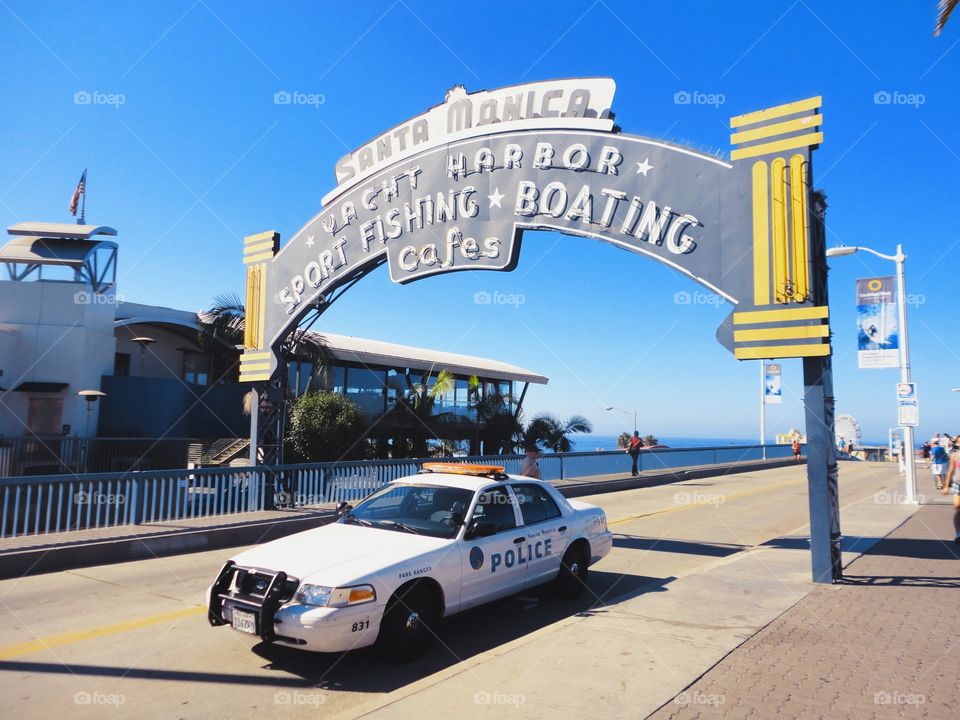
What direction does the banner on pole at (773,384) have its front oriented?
toward the camera

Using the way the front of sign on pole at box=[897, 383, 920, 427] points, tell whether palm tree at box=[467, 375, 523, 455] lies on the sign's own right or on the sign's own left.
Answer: on the sign's own right

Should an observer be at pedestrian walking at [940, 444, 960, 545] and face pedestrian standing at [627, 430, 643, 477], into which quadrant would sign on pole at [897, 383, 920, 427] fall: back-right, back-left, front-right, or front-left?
front-right

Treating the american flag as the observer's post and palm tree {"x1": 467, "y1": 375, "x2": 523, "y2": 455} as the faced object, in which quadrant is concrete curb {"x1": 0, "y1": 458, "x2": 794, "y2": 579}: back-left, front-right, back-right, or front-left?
front-right

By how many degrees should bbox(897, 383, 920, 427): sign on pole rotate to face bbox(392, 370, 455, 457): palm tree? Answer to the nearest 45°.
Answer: approximately 90° to its right

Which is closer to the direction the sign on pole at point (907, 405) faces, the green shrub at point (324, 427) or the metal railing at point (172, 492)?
the metal railing

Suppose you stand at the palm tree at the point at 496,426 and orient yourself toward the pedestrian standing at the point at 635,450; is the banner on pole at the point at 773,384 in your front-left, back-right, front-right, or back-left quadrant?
front-left

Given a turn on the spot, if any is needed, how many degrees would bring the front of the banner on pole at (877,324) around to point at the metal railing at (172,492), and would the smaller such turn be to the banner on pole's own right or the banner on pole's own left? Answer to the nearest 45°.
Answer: approximately 45° to the banner on pole's own right

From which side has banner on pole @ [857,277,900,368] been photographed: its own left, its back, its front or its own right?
front

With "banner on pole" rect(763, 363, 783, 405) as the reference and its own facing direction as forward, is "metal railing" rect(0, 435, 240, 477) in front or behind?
in front

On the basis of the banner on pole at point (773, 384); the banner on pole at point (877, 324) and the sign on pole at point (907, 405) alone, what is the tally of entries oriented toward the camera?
3

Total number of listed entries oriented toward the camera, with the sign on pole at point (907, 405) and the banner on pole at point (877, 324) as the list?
2

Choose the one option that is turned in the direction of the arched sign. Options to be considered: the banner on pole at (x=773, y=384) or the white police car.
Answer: the banner on pole

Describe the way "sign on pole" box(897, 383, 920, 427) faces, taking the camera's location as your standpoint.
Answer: facing the viewer
